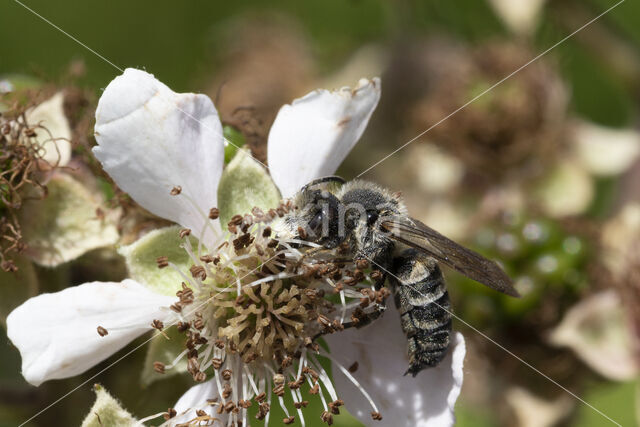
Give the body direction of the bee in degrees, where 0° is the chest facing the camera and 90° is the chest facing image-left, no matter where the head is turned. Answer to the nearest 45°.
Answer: approximately 90°
